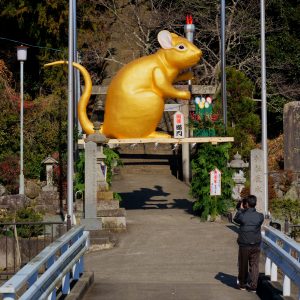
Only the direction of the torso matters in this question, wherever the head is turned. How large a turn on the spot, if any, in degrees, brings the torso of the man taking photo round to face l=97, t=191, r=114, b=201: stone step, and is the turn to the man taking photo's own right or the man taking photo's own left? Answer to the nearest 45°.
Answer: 0° — they already face it

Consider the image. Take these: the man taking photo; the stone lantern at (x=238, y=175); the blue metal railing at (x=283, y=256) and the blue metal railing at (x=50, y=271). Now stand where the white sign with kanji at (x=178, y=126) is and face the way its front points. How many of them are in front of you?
3

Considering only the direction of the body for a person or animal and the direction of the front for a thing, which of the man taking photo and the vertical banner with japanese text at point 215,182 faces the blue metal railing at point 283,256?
the vertical banner with japanese text

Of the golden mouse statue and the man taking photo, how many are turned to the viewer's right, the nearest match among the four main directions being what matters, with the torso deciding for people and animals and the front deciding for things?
1

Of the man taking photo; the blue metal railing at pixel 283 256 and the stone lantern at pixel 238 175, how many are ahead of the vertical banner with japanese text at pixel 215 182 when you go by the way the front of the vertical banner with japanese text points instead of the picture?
2

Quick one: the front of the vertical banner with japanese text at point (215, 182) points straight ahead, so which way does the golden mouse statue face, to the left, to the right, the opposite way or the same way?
to the left

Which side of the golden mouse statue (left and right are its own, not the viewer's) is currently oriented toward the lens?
right

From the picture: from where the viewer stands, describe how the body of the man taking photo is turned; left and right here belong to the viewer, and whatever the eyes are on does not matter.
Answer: facing away from the viewer and to the left of the viewer

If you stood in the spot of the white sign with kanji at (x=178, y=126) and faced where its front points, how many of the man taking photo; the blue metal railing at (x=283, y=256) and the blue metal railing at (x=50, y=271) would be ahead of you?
3
